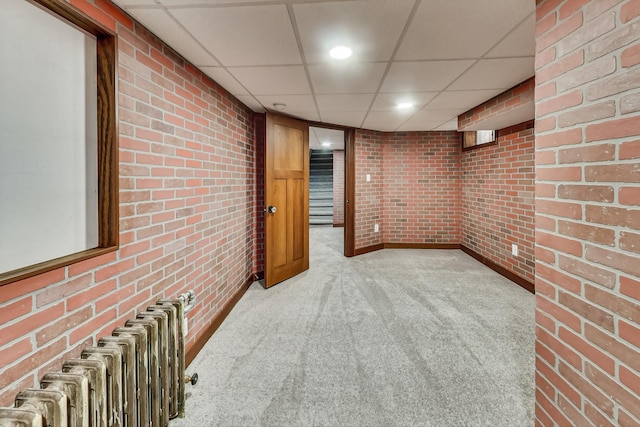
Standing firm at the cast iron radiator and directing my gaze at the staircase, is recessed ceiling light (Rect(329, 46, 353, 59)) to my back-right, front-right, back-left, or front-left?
front-right

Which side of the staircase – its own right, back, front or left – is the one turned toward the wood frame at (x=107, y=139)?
front

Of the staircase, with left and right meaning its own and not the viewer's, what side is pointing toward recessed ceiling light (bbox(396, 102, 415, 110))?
front

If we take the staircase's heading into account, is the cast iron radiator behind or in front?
in front

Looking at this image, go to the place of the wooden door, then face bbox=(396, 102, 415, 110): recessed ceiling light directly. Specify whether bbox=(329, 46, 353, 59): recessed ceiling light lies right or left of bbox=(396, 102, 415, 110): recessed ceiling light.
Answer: right

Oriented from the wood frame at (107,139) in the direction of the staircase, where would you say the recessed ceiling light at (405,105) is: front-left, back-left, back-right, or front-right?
front-right

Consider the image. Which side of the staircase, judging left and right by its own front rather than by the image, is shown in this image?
front

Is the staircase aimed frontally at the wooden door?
yes

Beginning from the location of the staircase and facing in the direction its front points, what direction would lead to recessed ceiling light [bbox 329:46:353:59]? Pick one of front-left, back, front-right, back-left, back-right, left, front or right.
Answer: front
